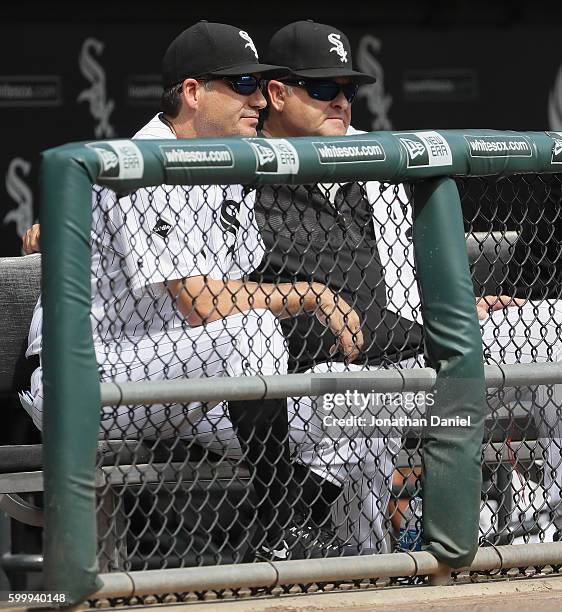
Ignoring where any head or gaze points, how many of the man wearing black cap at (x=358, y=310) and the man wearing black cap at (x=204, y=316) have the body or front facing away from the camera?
0

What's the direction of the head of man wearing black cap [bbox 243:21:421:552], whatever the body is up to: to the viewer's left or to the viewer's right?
to the viewer's right

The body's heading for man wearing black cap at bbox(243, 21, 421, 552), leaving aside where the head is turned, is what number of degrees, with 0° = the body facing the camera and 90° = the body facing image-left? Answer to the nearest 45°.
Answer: approximately 315°

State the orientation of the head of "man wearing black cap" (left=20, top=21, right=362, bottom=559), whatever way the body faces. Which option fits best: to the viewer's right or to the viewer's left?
to the viewer's right
